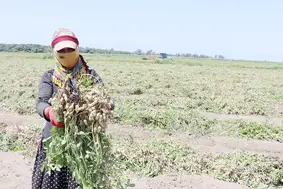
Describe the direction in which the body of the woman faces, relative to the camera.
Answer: toward the camera
